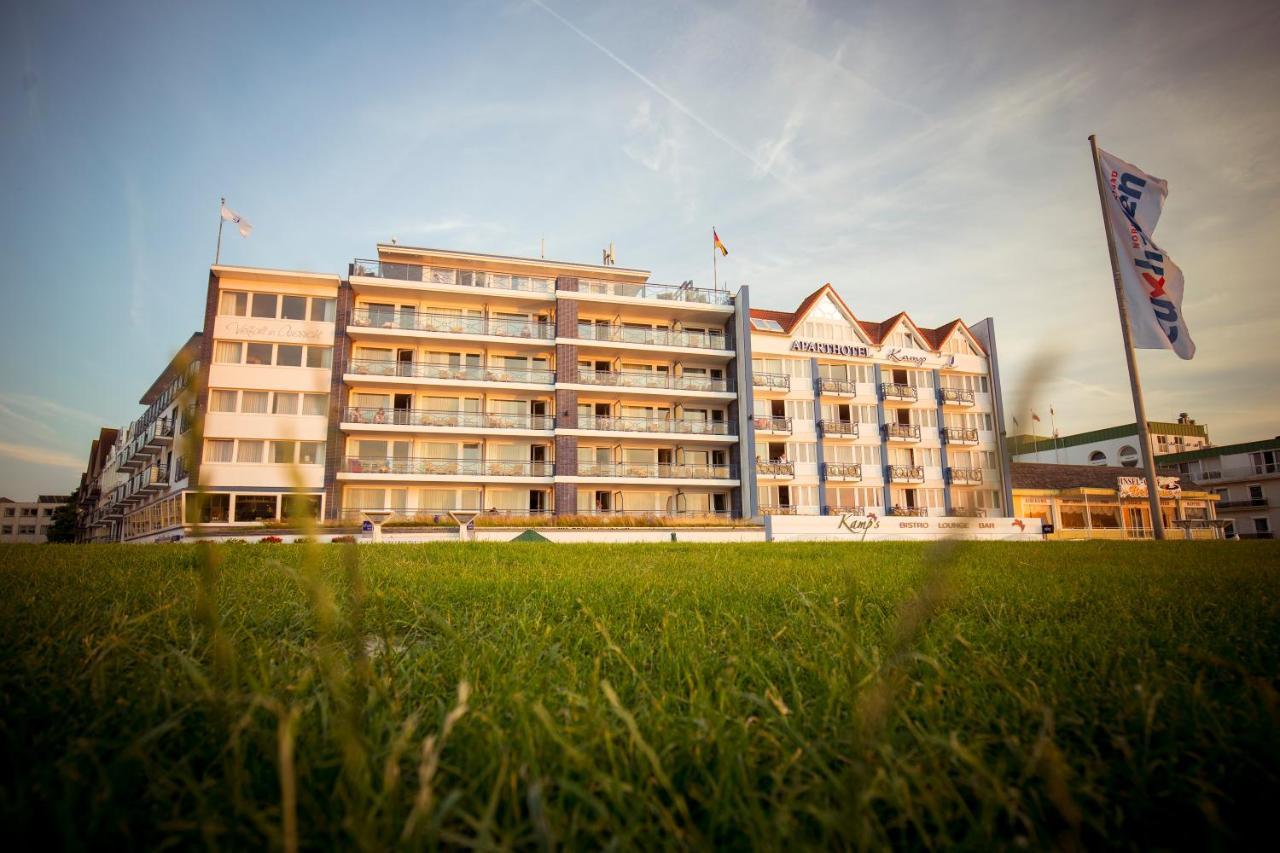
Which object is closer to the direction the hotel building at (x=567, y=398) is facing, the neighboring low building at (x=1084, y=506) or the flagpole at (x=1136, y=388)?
the flagpole

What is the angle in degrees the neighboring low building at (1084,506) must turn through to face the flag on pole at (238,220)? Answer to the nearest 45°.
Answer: approximately 45° to its right

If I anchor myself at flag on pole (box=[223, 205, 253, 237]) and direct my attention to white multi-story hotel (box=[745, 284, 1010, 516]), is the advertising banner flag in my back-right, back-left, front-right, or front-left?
front-right

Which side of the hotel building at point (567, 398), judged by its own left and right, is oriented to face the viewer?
front

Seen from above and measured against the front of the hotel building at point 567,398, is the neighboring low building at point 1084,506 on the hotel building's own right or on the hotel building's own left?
on the hotel building's own left

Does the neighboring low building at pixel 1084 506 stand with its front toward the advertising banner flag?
yes

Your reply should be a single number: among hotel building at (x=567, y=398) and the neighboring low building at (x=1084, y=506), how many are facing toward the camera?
2

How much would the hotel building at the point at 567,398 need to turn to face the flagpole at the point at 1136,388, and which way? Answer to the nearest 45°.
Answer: approximately 45° to its left

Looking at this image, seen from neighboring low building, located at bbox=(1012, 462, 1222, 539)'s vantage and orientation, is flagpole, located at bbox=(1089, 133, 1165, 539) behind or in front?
in front

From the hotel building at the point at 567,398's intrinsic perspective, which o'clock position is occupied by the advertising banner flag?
The advertising banner flag is roughly at 11 o'clock from the hotel building.

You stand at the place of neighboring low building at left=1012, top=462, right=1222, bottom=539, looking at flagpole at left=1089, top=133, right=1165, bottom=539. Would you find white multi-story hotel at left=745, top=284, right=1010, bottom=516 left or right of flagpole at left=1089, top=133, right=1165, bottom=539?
right
